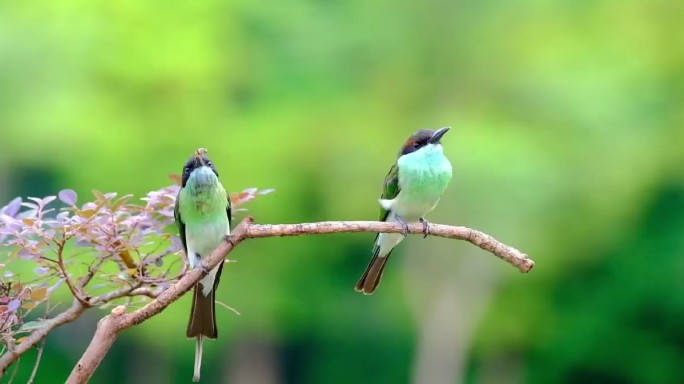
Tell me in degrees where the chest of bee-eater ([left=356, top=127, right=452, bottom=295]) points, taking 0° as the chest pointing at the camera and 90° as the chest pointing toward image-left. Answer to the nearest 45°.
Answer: approximately 315°

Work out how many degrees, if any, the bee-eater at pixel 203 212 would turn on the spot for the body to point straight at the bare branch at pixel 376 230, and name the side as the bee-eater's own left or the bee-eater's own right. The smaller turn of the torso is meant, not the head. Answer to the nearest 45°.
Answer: approximately 45° to the bee-eater's own left

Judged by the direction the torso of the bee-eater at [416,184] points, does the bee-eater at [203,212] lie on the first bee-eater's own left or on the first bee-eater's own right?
on the first bee-eater's own right

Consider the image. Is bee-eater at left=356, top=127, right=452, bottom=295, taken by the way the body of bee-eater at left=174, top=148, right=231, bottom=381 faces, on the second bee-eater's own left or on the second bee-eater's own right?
on the second bee-eater's own left

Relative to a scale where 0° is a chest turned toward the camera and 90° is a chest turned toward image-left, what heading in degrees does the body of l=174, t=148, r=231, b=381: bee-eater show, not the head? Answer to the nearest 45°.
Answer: approximately 0°
